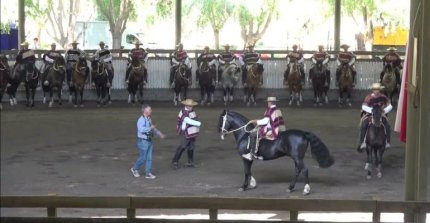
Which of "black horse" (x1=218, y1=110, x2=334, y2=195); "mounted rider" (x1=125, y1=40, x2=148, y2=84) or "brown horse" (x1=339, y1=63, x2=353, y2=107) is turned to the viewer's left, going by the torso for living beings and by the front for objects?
the black horse

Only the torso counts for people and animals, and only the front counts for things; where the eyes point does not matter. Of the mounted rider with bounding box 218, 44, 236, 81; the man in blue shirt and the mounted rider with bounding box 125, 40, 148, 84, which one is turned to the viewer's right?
the man in blue shirt

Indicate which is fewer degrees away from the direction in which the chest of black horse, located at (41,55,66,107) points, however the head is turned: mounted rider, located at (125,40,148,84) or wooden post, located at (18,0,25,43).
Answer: the mounted rider

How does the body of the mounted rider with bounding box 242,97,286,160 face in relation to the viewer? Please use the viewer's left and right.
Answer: facing to the left of the viewer

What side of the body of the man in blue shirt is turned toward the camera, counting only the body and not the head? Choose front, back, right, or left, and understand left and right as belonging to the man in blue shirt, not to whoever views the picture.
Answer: right

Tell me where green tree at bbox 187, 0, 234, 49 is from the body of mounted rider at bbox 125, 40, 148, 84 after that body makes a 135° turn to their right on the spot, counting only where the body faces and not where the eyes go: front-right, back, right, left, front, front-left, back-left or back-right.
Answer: right

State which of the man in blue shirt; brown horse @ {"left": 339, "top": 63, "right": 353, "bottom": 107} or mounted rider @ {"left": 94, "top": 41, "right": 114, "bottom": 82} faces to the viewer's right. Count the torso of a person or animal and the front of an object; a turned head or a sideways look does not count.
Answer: the man in blue shirt

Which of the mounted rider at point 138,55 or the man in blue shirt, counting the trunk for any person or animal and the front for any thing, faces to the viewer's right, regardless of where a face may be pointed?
the man in blue shirt
